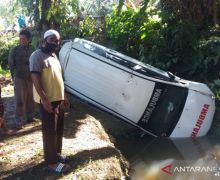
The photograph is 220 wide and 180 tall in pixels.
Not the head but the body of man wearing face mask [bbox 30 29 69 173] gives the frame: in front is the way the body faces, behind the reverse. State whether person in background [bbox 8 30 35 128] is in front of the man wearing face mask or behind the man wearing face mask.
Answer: behind

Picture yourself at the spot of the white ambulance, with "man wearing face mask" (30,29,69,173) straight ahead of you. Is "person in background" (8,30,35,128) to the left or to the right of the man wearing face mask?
right

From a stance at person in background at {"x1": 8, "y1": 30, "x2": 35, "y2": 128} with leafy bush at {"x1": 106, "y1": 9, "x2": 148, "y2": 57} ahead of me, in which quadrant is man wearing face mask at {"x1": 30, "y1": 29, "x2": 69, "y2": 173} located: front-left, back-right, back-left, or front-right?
back-right

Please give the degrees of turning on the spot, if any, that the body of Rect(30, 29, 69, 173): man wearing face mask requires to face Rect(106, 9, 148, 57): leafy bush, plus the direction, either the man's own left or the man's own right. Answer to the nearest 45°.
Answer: approximately 135° to the man's own left

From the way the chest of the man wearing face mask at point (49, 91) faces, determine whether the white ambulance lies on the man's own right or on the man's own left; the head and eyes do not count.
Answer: on the man's own left

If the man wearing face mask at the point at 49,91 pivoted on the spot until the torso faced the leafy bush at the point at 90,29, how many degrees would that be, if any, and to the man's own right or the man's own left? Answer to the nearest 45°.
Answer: approximately 135° to the man's own left

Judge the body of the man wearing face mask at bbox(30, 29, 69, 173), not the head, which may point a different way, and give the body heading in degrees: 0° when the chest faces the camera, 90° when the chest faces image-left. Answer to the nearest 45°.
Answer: approximately 315°

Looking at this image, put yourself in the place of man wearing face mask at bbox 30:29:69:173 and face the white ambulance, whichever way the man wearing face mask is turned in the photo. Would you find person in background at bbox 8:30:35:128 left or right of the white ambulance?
left
